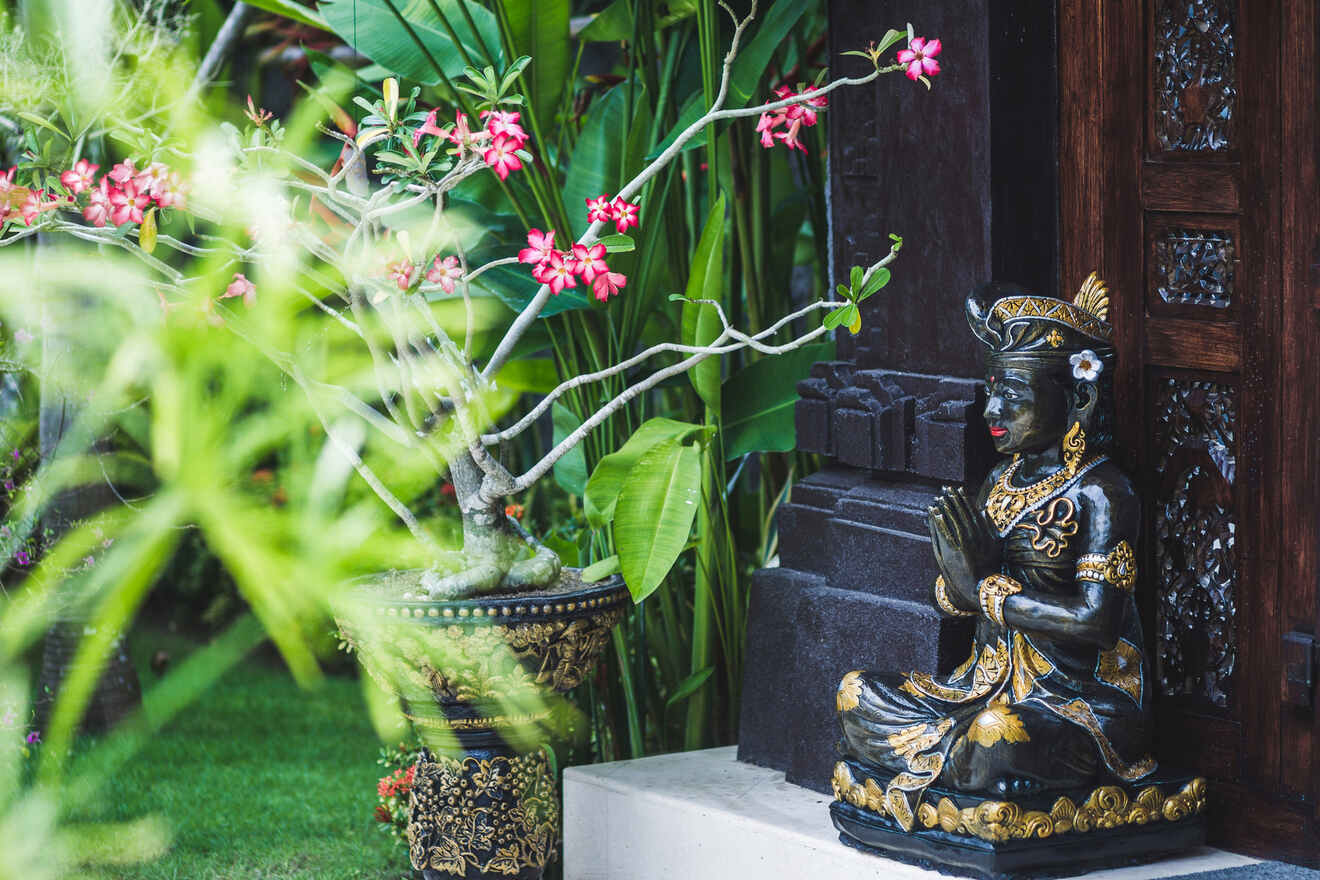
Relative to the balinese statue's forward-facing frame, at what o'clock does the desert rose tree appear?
The desert rose tree is roughly at 2 o'clock from the balinese statue.

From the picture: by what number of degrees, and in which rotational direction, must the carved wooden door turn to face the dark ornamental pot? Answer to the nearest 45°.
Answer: approximately 45° to its right

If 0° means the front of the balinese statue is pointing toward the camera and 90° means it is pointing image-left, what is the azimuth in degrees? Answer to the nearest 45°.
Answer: approximately 45°

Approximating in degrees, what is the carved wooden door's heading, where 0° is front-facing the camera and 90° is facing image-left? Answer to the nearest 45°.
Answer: approximately 45°

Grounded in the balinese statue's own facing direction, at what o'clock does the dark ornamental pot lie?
The dark ornamental pot is roughly at 2 o'clock from the balinese statue.
